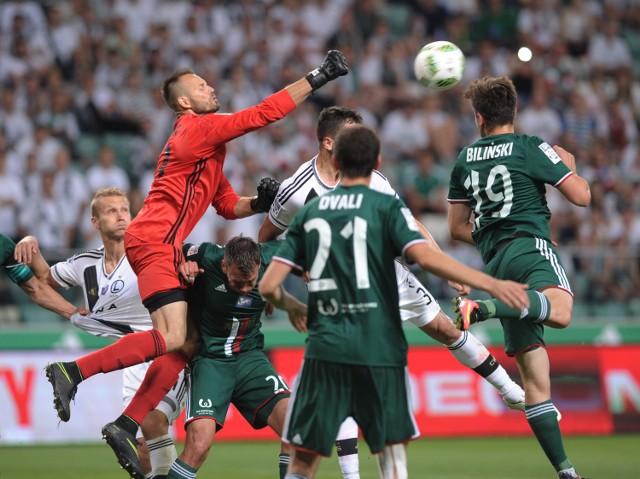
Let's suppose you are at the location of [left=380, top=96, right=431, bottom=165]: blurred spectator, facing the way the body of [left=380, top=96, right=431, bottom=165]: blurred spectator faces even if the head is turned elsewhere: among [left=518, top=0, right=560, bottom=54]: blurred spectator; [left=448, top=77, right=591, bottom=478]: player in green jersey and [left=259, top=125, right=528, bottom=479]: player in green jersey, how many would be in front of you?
2

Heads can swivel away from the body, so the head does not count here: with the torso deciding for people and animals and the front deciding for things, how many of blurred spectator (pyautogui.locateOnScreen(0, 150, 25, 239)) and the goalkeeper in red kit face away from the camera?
0

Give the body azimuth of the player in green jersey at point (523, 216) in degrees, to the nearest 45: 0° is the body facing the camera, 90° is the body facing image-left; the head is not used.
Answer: approximately 225°

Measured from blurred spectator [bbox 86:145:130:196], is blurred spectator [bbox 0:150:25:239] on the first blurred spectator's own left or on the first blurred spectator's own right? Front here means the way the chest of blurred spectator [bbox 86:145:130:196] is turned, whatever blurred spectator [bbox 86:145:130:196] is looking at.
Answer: on the first blurred spectator's own right

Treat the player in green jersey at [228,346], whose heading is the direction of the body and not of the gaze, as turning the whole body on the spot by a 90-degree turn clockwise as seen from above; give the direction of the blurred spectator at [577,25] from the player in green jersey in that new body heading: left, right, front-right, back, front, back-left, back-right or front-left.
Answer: back-right

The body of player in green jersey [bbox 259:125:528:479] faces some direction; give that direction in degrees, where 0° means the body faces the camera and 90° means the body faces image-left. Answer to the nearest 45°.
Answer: approximately 180°

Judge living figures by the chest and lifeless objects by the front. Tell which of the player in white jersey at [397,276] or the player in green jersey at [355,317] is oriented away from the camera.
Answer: the player in green jersey

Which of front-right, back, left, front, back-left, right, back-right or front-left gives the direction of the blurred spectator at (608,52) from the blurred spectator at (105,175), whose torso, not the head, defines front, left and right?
left

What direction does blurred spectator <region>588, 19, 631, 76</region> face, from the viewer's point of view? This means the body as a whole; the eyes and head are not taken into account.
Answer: toward the camera

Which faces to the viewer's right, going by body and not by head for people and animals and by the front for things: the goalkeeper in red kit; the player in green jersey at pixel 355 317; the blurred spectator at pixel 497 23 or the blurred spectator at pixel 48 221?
the goalkeeper in red kit

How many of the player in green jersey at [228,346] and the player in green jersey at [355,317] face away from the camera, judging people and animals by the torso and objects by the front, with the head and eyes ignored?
1

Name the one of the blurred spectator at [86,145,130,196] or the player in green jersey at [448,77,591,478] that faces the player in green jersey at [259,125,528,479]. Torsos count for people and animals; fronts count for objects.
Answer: the blurred spectator

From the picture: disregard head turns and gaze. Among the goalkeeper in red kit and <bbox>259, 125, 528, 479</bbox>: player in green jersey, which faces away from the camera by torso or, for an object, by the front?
the player in green jersey

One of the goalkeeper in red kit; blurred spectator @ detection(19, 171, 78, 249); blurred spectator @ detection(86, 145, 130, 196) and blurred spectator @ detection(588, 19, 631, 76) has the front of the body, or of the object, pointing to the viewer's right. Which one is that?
the goalkeeper in red kit

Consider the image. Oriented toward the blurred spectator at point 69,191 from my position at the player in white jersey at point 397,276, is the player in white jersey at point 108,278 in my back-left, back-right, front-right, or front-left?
front-left

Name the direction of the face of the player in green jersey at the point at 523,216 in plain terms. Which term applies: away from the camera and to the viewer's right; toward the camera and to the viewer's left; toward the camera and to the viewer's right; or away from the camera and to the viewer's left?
away from the camera and to the viewer's left

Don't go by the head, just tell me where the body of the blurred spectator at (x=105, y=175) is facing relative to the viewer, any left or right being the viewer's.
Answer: facing the viewer

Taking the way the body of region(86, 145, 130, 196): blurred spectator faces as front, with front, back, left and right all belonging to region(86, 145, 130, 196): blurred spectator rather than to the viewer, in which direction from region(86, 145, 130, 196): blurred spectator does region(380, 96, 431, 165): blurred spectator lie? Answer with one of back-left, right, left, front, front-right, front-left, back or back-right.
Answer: left

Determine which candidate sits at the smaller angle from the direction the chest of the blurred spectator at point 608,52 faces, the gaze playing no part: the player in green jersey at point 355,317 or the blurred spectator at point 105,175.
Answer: the player in green jersey
